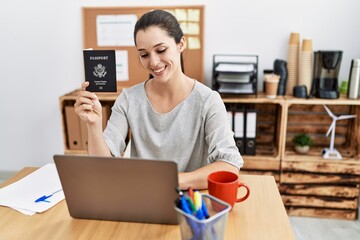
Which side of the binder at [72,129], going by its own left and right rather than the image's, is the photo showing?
front

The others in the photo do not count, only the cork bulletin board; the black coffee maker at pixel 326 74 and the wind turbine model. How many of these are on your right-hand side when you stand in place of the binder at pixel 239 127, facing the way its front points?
1

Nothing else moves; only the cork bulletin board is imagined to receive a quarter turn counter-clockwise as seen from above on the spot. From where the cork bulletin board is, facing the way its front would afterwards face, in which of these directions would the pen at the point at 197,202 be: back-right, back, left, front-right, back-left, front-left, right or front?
right

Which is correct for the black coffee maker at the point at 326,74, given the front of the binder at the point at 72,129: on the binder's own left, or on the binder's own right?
on the binder's own left

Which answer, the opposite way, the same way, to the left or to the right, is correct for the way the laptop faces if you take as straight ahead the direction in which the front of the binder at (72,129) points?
the opposite way

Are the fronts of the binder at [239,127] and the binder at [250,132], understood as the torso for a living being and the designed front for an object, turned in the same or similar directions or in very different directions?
same or similar directions

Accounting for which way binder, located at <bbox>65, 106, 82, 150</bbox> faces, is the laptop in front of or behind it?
in front

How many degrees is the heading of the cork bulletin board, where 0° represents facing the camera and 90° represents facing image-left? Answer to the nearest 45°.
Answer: approximately 0°

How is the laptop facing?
away from the camera

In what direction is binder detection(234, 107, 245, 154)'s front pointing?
toward the camera

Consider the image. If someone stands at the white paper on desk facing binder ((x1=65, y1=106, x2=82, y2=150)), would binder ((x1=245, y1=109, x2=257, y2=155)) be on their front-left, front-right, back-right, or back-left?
front-right

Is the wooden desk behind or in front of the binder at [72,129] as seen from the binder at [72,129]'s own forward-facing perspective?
in front

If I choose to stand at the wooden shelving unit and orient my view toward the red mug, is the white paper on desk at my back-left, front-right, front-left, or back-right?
front-right

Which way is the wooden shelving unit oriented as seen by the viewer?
toward the camera

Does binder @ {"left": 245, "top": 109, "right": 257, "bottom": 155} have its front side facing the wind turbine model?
no

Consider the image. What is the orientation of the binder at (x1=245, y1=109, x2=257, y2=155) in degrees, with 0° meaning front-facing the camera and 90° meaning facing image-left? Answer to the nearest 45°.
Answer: approximately 0°
